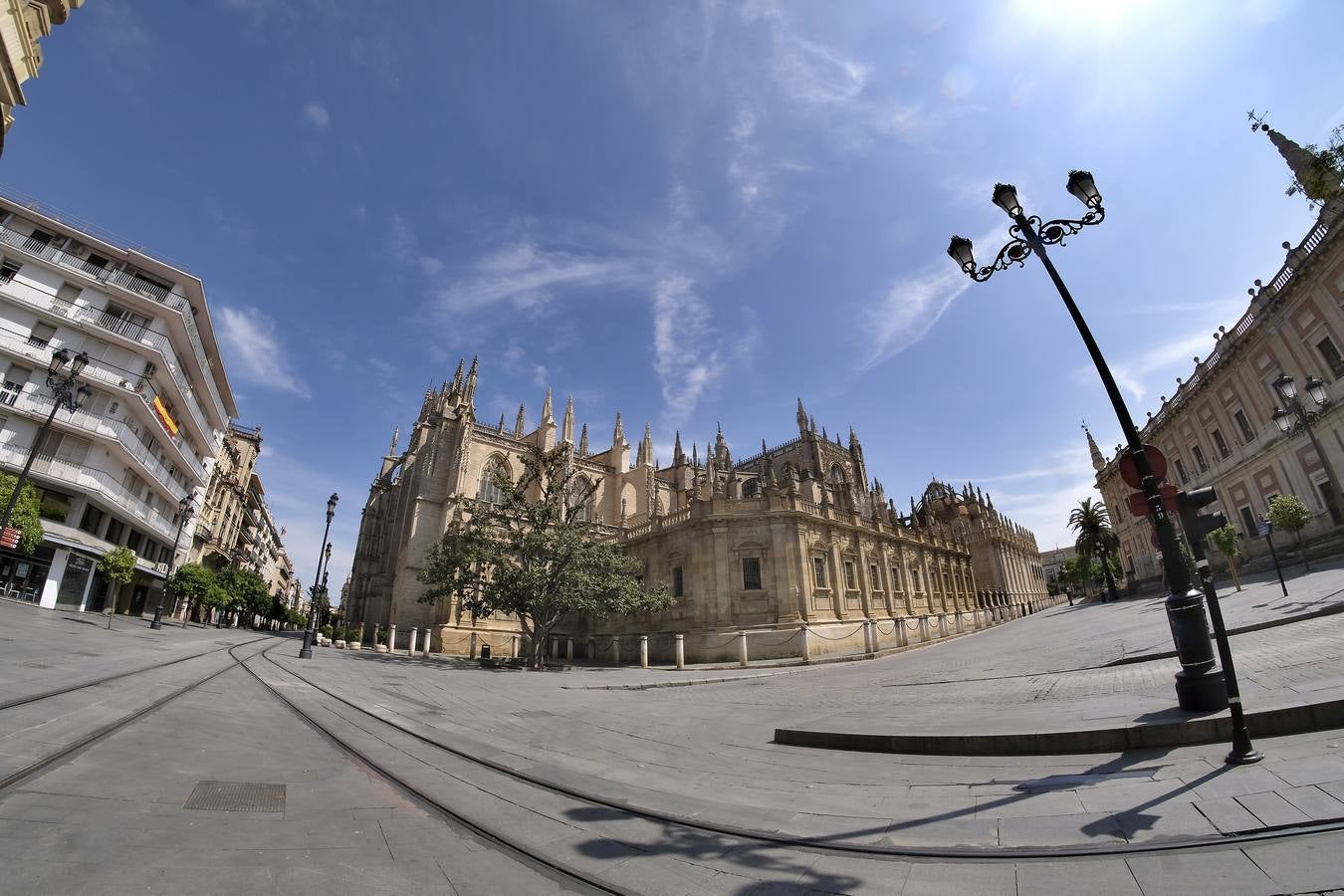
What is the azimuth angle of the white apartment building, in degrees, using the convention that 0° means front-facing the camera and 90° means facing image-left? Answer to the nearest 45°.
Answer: approximately 315°

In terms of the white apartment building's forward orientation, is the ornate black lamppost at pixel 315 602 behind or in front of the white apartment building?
in front

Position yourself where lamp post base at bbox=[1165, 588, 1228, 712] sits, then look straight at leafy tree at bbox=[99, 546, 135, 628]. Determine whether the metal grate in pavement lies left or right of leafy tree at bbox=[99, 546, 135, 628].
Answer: left

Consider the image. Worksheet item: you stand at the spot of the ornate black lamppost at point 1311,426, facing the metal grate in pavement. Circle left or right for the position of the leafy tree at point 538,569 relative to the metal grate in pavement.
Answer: right

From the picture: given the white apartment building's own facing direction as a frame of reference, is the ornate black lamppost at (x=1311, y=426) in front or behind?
in front

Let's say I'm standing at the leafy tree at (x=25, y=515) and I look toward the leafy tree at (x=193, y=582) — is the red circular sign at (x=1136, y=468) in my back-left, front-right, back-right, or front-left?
back-right

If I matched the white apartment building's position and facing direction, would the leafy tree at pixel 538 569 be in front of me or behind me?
in front

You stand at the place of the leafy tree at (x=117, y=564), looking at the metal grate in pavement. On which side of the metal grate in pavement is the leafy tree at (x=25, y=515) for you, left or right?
right

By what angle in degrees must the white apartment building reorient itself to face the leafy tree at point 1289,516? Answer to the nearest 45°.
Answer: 0° — it already faces it

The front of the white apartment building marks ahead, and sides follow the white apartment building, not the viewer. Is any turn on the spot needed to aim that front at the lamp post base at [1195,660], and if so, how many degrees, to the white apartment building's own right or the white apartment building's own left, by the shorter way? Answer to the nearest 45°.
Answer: approximately 45° to the white apartment building's own right

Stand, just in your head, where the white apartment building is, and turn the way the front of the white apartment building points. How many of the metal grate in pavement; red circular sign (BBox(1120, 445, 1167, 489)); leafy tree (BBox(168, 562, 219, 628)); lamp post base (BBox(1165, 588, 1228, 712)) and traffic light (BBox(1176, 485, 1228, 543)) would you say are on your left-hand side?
1

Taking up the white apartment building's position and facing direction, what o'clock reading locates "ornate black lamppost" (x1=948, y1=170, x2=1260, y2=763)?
The ornate black lamppost is roughly at 1 o'clock from the white apartment building.

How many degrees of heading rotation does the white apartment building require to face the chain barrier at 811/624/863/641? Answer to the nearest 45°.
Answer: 0° — it already faces it
